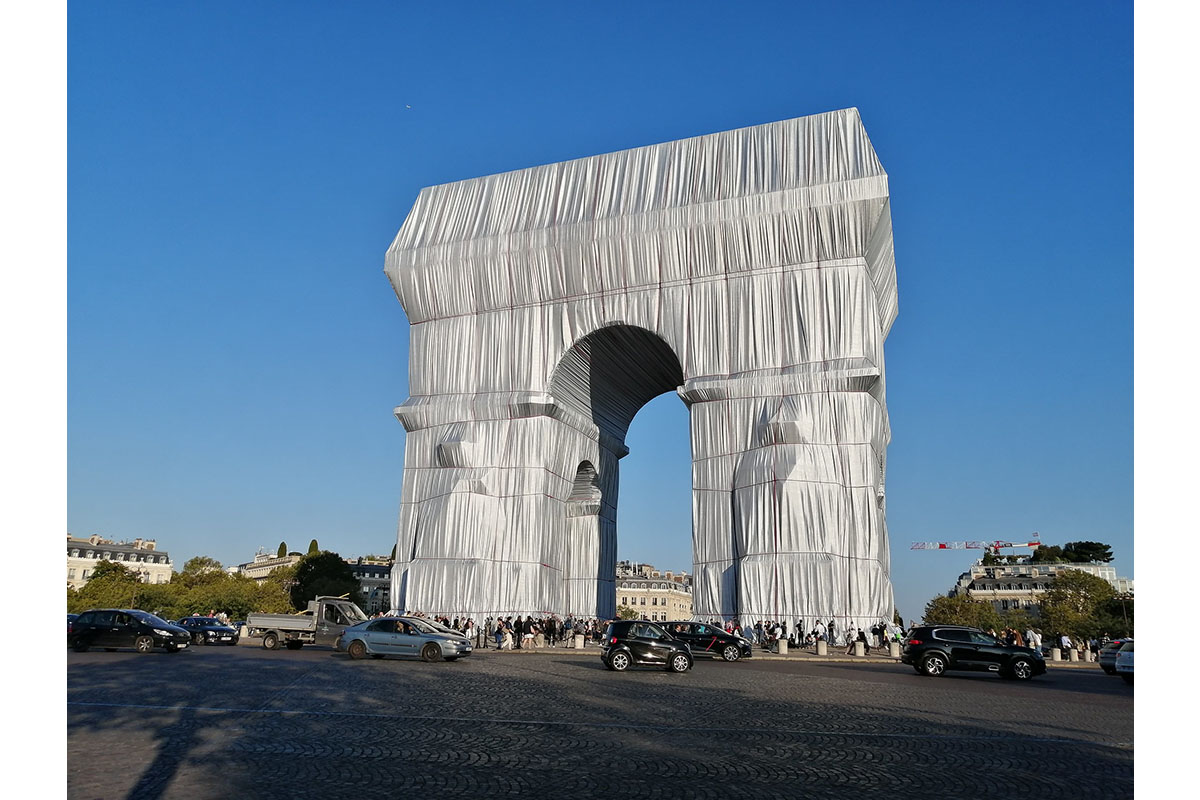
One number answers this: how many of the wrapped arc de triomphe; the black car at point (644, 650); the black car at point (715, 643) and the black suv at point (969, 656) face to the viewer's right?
3

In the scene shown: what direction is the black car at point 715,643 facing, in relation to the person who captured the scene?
facing to the right of the viewer

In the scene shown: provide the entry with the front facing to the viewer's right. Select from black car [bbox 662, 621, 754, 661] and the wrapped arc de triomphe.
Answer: the black car

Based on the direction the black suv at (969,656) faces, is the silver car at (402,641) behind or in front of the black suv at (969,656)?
behind

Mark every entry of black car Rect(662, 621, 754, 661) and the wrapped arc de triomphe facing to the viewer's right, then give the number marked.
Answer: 1

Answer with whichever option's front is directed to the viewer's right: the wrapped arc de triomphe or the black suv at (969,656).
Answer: the black suv

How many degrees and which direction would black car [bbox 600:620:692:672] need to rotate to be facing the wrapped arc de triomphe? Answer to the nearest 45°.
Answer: approximately 90° to its left

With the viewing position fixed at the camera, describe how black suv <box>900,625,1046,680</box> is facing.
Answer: facing to the right of the viewer

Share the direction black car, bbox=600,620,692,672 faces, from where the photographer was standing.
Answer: facing to the right of the viewer
